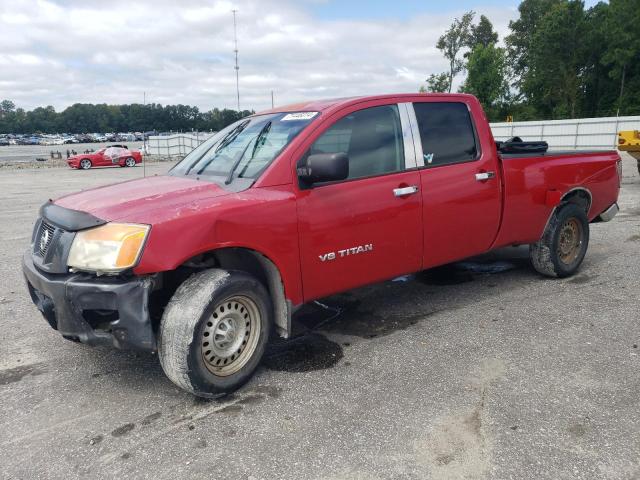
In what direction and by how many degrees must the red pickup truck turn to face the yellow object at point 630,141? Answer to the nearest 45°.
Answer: approximately 180°

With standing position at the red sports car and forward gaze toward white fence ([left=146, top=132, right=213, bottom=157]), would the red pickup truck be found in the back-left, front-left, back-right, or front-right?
back-right

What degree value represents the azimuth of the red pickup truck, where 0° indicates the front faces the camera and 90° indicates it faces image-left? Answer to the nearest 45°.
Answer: approximately 45°

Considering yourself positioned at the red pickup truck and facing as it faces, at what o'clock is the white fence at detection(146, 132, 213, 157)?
The white fence is roughly at 4 o'clock from the red pickup truck.

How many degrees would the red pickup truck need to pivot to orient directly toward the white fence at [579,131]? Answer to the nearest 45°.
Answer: approximately 180°

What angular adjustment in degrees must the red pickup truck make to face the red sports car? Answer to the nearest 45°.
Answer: approximately 90° to its right
